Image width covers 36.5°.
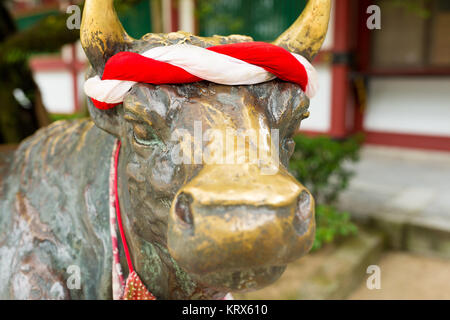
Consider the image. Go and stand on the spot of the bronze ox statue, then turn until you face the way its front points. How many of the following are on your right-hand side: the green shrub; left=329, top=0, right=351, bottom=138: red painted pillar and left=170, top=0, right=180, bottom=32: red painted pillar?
0

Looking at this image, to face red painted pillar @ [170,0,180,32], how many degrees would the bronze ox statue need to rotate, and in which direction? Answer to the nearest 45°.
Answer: approximately 135° to its left

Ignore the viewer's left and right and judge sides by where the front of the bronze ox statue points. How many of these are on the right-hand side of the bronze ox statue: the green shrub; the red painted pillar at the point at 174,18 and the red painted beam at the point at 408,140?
0

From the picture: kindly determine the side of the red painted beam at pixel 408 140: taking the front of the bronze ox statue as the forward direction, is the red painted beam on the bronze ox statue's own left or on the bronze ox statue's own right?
on the bronze ox statue's own left

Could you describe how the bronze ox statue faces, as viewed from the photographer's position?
facing the viewer and to the right of the viewer

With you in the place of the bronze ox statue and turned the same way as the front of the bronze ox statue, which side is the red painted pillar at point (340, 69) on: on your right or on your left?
on your left

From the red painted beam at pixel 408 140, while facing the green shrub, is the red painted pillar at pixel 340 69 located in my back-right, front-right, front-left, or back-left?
front-right

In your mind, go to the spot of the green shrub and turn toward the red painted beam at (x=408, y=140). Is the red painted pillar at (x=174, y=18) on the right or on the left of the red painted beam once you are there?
left

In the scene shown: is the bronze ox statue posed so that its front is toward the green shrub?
no

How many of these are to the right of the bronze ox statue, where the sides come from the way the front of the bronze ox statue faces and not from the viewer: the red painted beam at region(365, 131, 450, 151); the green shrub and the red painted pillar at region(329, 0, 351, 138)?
0
